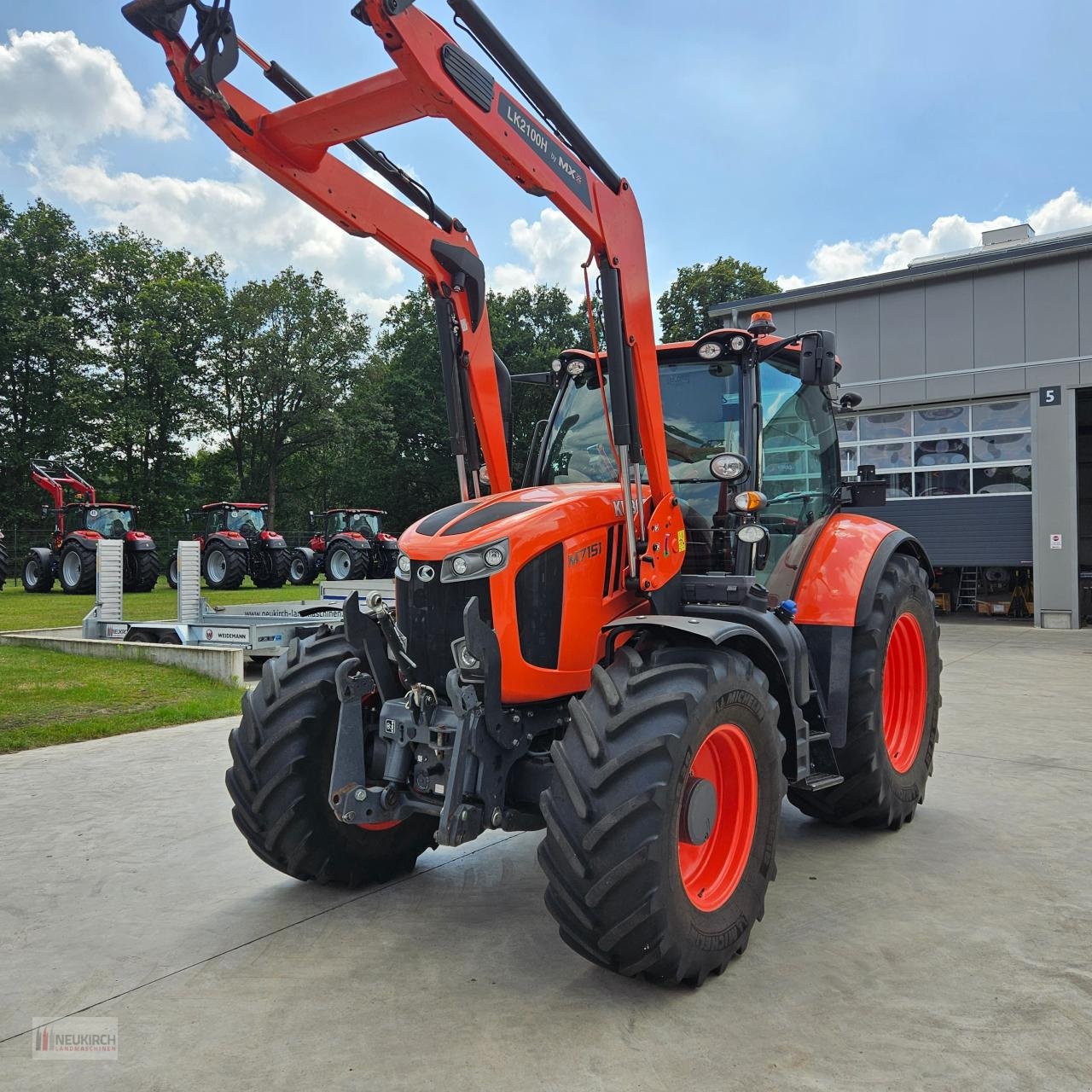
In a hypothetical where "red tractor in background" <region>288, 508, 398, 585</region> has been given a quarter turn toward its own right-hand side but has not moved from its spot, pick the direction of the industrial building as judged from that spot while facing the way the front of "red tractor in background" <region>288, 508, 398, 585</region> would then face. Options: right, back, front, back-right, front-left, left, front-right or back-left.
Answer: right

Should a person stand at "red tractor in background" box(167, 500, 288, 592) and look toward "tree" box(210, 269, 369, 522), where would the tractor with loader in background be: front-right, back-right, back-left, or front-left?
back-left

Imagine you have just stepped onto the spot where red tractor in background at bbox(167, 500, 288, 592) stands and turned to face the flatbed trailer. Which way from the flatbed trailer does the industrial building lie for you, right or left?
left

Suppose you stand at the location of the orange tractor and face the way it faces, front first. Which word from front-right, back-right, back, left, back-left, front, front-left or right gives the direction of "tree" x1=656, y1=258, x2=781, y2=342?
back-right

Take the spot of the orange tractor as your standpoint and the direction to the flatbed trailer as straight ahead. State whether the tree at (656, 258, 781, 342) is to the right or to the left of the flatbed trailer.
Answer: right
